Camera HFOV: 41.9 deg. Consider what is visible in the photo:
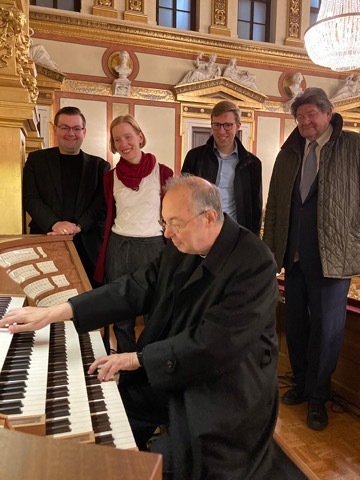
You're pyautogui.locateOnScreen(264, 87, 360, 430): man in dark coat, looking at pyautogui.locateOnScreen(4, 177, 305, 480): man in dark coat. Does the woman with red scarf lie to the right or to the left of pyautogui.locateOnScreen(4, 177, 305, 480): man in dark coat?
right

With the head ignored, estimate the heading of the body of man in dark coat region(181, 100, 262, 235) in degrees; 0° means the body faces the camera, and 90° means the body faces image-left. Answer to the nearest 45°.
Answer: approximately 0°

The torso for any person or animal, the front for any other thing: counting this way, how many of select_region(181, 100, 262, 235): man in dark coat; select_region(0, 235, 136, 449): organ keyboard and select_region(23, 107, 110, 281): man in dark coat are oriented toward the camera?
2

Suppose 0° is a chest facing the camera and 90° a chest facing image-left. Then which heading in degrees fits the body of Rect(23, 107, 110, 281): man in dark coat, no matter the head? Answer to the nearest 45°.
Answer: approximately 0°

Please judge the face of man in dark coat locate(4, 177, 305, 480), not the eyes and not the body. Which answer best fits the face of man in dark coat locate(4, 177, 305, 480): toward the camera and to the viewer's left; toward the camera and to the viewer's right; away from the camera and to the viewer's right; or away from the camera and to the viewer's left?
toward the camera and to the viewer's left

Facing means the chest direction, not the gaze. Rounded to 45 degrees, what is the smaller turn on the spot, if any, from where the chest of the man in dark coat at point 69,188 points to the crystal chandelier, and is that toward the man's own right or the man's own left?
approximately 135° to the man's own left

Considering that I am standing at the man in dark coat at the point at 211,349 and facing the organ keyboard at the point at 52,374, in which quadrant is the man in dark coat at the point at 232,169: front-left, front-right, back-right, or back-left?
back-right

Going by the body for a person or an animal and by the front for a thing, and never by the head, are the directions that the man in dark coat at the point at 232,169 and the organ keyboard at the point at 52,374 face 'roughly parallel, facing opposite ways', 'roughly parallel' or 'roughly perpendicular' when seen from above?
roughly perpendicular

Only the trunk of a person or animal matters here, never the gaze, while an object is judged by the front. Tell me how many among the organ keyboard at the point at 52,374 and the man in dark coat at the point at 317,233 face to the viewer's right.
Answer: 1

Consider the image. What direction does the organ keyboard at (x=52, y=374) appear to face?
to the viewer's right

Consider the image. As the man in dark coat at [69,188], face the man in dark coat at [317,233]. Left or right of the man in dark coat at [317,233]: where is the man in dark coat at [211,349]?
right
